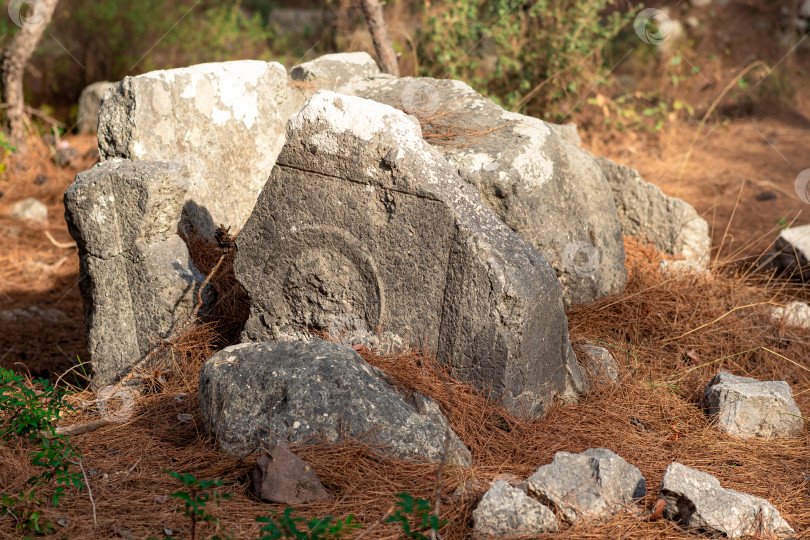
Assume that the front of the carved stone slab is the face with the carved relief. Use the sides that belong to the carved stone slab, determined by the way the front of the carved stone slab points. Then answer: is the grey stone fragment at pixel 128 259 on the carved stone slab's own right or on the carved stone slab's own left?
on the carved stone slab's own right

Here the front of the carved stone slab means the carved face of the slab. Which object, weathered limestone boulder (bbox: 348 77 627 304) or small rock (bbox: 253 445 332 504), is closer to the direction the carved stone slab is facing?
the small rock

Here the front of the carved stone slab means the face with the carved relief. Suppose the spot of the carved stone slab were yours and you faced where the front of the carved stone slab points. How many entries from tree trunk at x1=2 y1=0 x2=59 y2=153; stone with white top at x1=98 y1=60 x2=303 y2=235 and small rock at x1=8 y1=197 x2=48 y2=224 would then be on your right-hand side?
3

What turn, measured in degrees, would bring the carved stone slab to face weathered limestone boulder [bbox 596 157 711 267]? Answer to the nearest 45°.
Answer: approximately 180°

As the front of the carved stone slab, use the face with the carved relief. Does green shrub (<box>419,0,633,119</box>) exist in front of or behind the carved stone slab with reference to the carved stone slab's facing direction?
behind

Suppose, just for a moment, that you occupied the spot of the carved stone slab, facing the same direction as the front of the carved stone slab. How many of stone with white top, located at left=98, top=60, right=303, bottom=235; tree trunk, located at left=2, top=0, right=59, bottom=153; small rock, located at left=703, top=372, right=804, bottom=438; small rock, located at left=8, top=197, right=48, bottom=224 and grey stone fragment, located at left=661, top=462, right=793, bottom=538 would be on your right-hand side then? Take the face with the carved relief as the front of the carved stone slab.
3

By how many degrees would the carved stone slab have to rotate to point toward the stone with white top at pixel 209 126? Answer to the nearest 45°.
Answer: approximately 90° to its right

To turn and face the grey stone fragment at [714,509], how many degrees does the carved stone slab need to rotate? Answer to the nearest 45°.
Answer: approximately 90° to its left

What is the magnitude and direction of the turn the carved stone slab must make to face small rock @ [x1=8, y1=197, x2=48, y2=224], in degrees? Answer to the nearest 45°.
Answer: approximately 90° to its right

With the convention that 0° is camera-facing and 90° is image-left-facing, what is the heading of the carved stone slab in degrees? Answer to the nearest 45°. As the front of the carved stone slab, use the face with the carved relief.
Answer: approximately 45°

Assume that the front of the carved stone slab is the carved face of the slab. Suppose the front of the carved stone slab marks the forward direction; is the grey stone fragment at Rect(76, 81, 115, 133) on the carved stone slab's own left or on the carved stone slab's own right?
on the carved stone slab's own right

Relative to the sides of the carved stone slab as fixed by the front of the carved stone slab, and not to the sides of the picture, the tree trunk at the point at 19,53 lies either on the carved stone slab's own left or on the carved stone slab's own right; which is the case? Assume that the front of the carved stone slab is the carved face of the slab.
on the carved stone slab's own right

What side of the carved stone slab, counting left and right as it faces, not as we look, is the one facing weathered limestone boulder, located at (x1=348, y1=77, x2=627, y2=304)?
back
